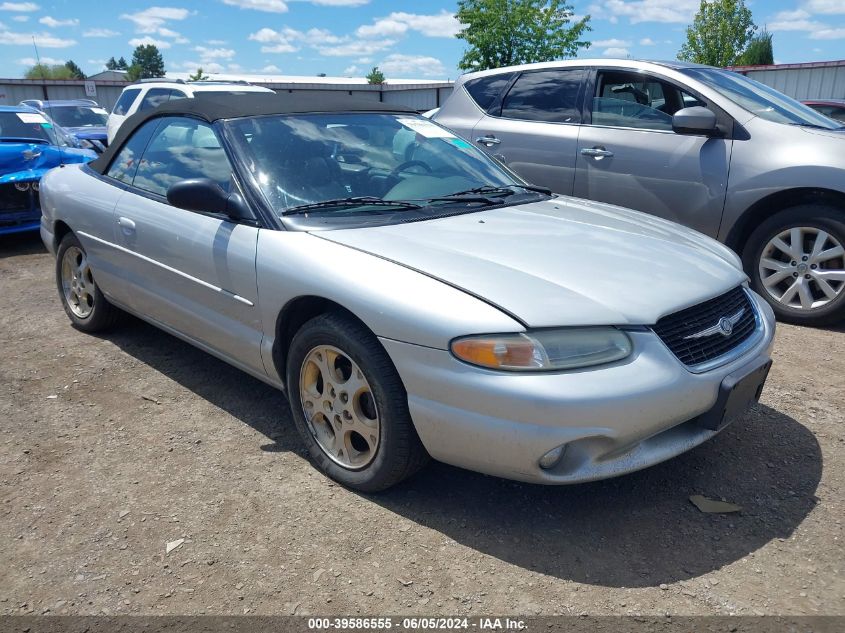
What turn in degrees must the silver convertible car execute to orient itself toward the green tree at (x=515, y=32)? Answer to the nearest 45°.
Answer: approximately 135° to its left

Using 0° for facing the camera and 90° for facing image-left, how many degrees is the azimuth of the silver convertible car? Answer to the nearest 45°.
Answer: approximately 315°

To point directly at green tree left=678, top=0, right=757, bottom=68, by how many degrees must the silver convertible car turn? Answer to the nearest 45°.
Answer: approximately 90° to its left

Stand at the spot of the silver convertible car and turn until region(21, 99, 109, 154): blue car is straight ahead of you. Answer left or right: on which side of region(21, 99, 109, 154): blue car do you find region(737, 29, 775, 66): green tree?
right

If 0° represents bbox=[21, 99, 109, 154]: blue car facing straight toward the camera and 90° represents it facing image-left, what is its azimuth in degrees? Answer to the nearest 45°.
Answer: approximately 315°

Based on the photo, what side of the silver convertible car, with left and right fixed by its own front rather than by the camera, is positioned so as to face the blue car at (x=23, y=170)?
back

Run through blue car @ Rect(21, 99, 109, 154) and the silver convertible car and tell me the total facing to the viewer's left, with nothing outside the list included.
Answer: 0

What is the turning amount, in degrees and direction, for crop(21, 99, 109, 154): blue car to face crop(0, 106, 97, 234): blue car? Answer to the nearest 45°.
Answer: approximately 45° to its right

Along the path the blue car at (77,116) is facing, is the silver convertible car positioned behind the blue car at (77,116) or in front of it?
in front
